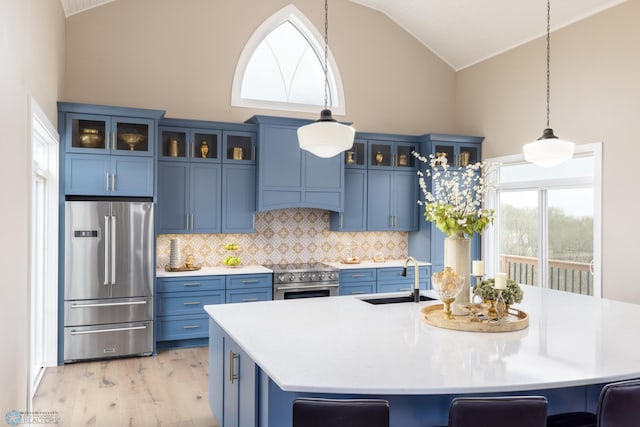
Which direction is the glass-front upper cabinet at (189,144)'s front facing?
toward the camera

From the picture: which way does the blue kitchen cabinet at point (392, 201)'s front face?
toward the camera

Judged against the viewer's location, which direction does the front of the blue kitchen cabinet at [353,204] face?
facing the viewer

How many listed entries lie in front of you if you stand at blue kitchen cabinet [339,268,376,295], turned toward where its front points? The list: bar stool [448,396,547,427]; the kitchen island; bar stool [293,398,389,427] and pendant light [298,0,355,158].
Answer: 4

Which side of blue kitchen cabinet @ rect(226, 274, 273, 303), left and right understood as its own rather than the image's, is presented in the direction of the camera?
front

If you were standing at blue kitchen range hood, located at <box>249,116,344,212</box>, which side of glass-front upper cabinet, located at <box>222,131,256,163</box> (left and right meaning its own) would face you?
left

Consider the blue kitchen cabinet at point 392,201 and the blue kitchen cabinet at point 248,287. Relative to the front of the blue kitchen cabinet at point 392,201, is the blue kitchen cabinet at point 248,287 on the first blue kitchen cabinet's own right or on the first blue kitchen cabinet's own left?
on the first blue kitchen cabinet's own right

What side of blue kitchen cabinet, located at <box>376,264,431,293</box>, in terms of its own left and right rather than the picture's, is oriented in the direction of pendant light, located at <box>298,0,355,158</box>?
front

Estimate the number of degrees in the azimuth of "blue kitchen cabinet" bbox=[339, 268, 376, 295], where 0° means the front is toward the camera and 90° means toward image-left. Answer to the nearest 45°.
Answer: approximately 0°

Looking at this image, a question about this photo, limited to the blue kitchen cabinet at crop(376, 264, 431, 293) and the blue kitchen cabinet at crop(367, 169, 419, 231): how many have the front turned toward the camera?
2

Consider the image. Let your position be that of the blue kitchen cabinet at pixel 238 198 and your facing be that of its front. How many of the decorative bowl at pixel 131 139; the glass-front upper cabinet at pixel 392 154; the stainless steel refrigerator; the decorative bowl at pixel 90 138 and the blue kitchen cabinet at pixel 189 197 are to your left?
1

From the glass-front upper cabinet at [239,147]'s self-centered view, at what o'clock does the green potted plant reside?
The green potted plant is roughly at 11 o'clock from the glass-front upper cabinet.
